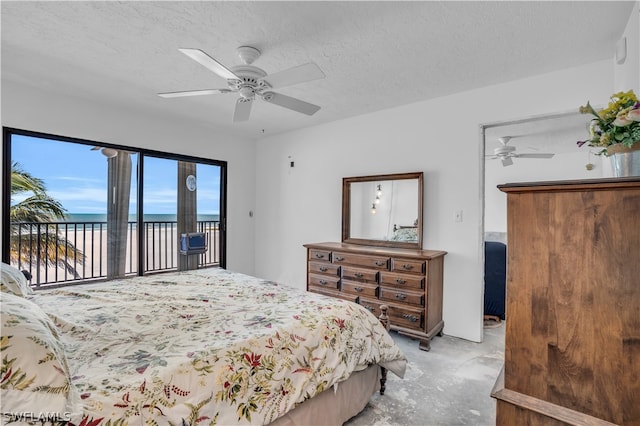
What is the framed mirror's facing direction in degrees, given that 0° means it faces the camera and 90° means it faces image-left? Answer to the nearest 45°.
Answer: approximately 45°

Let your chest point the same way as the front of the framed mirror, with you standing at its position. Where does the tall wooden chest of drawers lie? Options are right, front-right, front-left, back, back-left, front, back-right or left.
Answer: front-left

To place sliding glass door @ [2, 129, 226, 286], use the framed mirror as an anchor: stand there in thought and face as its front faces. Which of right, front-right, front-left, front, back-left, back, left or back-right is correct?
front-right

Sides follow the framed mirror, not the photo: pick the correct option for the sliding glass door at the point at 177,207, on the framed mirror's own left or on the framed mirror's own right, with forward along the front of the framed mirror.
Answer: on the framed mirror's own right

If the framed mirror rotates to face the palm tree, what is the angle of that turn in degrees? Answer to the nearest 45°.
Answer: approximately 45° to its right

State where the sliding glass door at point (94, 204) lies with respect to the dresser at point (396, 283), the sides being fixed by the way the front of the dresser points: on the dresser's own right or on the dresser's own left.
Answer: on the dresser's own right

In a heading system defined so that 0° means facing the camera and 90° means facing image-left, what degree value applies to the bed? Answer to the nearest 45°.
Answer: approximately 225°

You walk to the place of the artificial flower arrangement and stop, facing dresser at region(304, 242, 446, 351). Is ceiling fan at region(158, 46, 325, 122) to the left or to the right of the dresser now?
left

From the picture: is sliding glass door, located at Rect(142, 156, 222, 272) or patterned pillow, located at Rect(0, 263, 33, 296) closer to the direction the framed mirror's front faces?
the patterned pillow

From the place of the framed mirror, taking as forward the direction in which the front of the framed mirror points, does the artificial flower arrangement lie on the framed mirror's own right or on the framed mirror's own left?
on the framed mirror's own left
